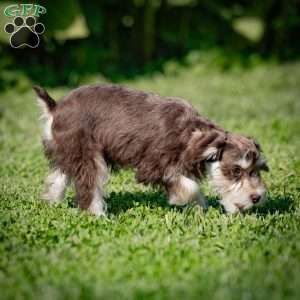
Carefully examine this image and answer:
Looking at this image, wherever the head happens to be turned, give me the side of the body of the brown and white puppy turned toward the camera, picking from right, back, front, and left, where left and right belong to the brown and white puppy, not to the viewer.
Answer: right
